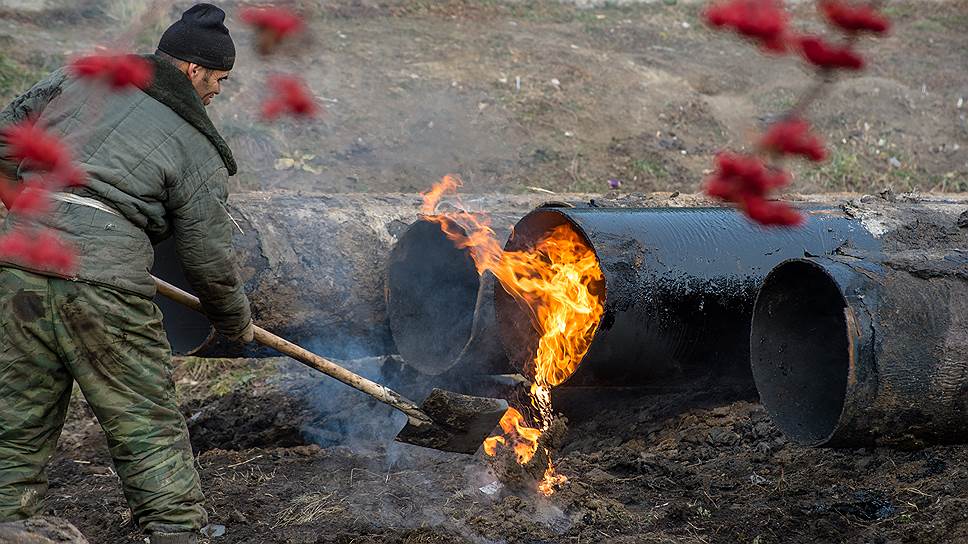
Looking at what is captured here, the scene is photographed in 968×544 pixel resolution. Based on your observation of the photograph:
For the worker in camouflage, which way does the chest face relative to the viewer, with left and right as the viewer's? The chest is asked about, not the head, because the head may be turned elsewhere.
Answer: facing away from the viewer and to the right of the viewer

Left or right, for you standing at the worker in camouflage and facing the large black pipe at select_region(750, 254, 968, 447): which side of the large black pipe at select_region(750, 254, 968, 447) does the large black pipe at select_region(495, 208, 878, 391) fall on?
left

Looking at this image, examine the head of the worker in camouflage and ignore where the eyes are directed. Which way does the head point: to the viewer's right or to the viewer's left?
to the viewer's right

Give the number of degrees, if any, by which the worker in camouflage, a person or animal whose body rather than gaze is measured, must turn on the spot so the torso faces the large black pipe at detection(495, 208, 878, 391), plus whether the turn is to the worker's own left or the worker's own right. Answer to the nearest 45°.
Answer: approximately 45° to the worker's own right

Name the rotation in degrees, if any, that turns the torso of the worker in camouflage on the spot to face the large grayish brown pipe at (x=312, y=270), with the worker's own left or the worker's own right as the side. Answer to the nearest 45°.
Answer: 0° — they already face it
